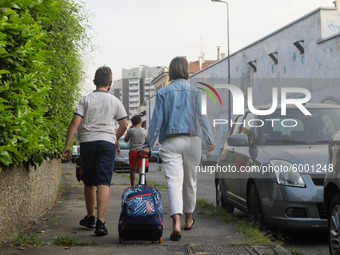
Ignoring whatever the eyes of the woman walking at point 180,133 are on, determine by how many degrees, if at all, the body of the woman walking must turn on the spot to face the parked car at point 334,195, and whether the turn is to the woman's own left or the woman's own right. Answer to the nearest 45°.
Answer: approximately 135° to the woman's own right

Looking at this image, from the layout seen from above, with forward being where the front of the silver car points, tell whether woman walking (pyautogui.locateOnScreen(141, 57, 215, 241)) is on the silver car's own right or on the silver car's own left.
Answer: on the silver car's own right

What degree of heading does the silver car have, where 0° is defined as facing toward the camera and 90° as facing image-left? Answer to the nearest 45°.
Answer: approximately 315°

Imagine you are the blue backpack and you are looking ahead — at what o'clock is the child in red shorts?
The child in red shorts is roughly at 6 o'clock from the blue backpack.

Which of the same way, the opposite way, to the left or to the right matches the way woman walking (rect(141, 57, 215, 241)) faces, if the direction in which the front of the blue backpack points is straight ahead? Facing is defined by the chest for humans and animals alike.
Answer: the opposite way

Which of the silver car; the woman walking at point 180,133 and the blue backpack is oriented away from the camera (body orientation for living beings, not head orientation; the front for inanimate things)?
the woman walking

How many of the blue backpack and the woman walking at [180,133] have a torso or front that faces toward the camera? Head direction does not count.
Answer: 1

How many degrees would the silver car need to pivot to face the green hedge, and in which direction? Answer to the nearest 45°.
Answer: approximately 90° to its right

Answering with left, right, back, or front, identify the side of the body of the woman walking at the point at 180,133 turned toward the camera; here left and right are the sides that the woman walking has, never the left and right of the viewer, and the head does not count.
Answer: back
